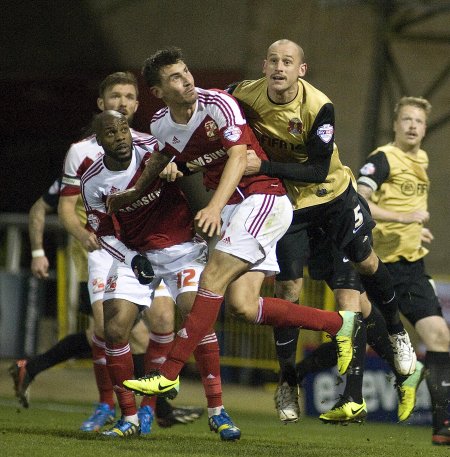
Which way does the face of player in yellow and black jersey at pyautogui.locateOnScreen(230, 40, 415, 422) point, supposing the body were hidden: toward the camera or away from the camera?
toward the camera

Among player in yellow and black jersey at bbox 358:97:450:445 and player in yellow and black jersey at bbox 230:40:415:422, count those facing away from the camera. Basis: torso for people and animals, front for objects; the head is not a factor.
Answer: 0

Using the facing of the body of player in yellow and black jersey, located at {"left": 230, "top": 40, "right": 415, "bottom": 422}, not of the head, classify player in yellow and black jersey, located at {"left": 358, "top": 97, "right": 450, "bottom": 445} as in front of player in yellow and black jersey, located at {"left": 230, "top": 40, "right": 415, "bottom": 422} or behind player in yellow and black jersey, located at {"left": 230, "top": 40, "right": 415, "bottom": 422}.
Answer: behind

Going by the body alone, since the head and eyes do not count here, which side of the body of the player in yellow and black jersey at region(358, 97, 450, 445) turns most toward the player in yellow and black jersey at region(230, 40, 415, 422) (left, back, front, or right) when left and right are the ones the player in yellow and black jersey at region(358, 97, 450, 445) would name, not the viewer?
right

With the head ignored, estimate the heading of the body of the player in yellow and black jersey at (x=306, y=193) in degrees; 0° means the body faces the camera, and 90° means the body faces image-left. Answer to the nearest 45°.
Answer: approximately 45°
